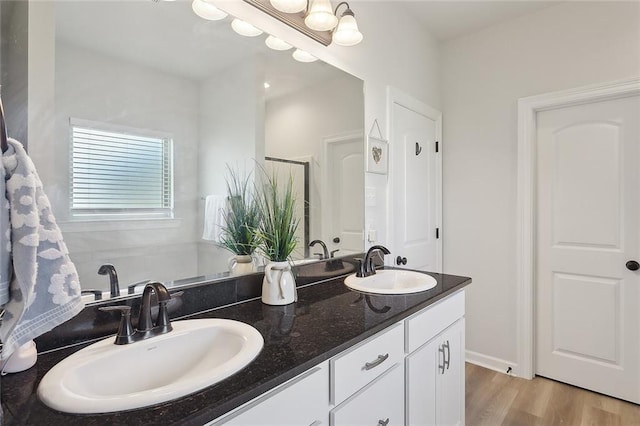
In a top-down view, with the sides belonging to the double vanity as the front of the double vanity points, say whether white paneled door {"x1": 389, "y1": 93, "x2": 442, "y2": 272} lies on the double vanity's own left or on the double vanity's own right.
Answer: on the double vanity's own left

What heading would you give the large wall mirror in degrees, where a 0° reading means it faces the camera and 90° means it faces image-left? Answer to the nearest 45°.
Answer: approximately 315°

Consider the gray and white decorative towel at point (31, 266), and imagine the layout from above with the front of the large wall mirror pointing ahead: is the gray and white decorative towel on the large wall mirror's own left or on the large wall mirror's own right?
on the large wall mirror's own right

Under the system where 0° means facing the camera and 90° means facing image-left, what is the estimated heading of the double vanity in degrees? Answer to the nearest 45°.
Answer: approximately 315°

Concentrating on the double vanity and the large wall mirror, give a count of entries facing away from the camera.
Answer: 0

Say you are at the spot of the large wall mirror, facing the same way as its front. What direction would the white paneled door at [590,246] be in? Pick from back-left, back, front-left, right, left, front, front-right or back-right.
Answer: front-left
